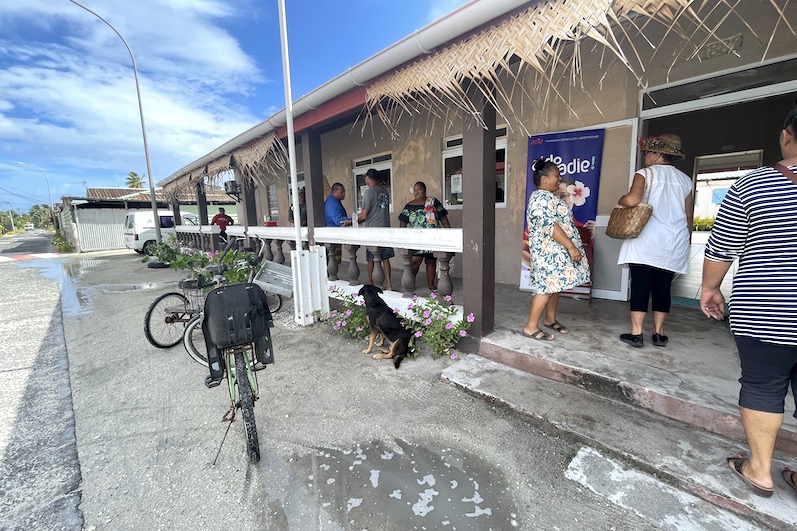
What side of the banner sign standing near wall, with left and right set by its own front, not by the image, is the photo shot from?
front

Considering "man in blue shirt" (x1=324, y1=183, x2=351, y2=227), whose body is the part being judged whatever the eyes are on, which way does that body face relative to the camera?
to the viewer's right

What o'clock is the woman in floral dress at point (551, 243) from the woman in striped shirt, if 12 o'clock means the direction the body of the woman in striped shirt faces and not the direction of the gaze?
The woman in floral dress is roughly at 10 o'clock from the woman in striped shirt.

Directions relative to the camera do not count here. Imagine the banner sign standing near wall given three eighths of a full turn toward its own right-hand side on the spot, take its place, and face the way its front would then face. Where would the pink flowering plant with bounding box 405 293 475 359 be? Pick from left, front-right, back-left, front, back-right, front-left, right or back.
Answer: left

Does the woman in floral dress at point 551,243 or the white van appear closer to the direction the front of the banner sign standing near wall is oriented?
the woman in floral dress

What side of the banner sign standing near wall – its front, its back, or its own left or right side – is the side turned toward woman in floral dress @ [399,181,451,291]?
right

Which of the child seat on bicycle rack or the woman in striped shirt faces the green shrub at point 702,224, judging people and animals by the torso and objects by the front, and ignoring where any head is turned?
the woman in striped shirt
